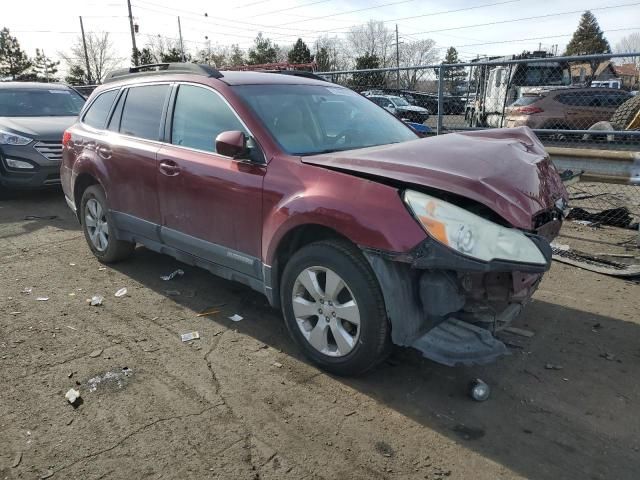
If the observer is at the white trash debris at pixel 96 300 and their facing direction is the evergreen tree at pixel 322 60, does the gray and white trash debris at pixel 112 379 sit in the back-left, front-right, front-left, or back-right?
back-right

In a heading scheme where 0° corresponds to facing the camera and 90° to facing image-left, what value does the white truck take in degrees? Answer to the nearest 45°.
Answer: approximately 315°

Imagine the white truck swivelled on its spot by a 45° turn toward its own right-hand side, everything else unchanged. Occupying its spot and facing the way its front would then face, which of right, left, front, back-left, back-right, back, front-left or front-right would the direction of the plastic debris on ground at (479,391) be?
front

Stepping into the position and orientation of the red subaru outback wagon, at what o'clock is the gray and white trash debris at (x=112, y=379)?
The gray and white trash debris is roughly at 4 o'clock from the red subaru outback wagon.

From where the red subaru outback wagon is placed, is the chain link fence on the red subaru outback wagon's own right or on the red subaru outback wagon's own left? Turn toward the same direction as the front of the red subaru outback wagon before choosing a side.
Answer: on the red subaru outback wagon's own left

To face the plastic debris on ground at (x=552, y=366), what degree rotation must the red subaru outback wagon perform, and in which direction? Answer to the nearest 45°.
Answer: approximately 45° to its left

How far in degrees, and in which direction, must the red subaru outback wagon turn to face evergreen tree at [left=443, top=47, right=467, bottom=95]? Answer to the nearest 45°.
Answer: approximately 135° to its left

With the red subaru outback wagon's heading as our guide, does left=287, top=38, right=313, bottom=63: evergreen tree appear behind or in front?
behind

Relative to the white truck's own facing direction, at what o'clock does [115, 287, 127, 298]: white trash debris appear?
The white trash debris is roughly at 2 o'clock from the white truck.

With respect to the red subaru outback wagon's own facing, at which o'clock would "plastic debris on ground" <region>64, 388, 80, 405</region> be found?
The plastic debris on ground is roughly at 4 o'clock from the red subaru outback wagon.

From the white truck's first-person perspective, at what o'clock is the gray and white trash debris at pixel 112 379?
The gray and white trash debris is roughly at 2 o'clock from the white truck.

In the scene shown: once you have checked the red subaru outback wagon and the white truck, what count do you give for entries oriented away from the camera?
0

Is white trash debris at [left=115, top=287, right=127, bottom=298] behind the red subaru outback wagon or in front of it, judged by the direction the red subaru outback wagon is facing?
behind

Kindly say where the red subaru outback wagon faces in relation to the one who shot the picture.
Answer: facing the viewer and to the right of the viewer

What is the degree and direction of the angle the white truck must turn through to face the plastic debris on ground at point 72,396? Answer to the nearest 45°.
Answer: approximately 45° to its right
